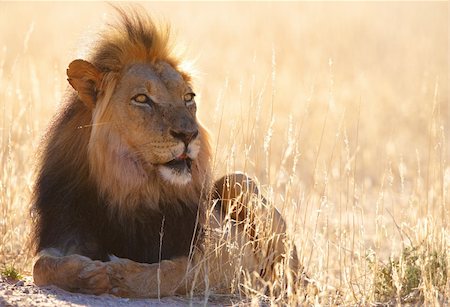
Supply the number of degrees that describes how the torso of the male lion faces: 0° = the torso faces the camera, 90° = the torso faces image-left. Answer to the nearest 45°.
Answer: approximately 45°
